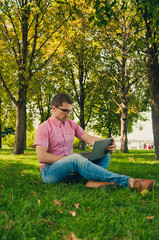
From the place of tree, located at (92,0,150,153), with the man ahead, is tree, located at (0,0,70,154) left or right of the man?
right

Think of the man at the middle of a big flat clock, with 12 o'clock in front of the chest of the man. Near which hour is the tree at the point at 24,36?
The tree is roughly at 7 o'clock from the man.

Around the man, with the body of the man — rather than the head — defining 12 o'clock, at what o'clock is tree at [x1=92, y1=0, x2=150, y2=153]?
The tree is roughly at 8 o'clock from the man.

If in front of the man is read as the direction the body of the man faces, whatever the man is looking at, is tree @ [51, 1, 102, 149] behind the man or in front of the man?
behind
